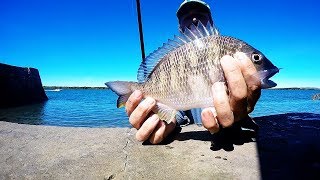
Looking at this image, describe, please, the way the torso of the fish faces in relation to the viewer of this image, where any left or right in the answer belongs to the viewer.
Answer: facing to the right of the viewer
